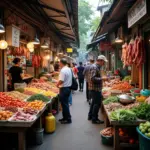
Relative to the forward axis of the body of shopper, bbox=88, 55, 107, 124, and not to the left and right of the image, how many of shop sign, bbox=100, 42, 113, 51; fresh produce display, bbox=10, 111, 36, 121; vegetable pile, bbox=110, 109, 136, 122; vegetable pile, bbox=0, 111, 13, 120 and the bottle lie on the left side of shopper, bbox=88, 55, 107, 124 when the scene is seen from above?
1

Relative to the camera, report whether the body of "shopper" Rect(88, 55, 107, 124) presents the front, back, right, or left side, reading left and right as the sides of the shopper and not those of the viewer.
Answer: right

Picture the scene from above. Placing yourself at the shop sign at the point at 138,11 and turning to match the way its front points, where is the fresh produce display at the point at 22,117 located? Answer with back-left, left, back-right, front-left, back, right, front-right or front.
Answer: front

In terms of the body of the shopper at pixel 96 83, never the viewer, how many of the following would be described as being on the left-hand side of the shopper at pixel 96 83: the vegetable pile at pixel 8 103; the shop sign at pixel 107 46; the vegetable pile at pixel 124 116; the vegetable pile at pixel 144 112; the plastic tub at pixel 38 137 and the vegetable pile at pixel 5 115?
1

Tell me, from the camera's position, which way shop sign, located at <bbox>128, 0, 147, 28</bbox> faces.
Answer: facing the viewer and to the left of the viewer

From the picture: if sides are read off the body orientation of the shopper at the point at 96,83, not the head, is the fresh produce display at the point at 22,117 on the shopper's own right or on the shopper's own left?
on the shopper's own right

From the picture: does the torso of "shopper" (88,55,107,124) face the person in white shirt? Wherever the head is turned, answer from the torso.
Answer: no

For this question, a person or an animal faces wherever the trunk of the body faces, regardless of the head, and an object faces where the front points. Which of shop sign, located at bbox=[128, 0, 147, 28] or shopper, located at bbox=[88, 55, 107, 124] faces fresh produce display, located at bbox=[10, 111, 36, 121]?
the shop sign

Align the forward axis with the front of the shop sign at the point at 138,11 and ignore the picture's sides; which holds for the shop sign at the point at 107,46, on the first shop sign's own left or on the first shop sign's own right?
on the first shop sign's own right
